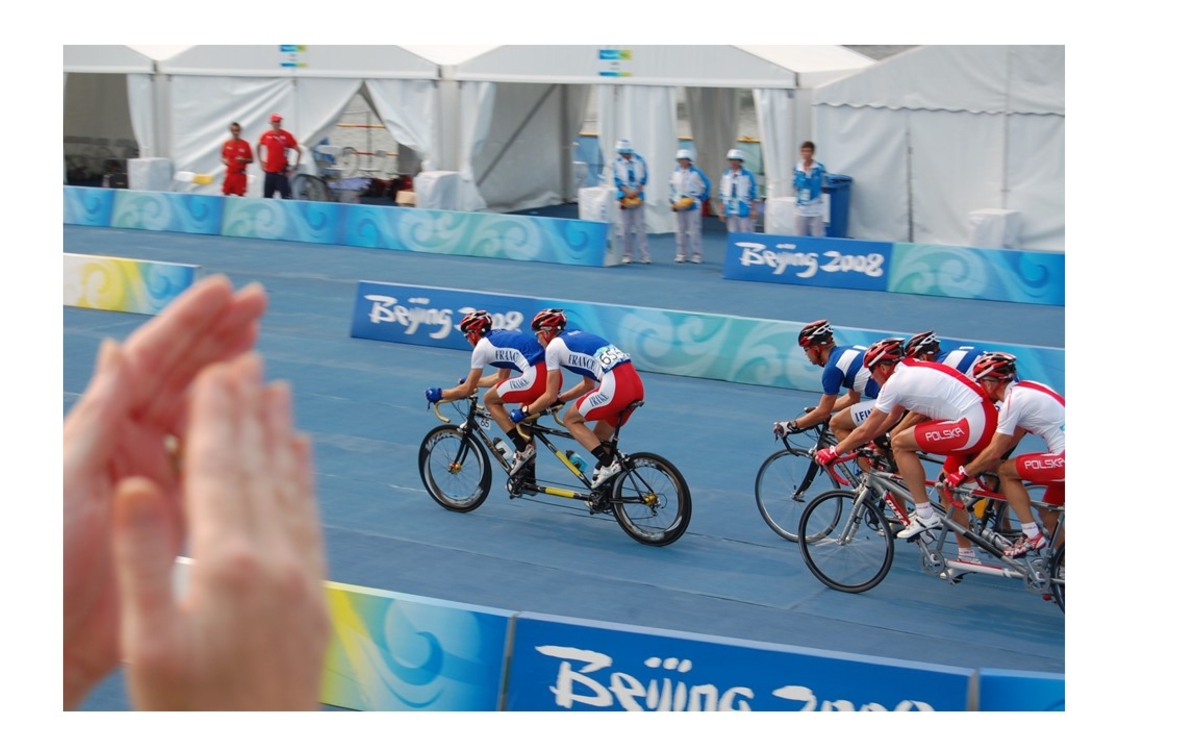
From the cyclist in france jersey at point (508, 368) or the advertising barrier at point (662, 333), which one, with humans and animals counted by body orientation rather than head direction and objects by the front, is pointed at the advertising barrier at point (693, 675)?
the advertising barrier at point (662, 333)

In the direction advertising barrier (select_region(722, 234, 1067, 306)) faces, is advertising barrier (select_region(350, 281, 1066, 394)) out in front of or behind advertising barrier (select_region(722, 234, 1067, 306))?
in front

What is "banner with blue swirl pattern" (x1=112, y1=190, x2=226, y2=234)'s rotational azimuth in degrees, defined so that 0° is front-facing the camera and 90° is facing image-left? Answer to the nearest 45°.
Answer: approximately 0°

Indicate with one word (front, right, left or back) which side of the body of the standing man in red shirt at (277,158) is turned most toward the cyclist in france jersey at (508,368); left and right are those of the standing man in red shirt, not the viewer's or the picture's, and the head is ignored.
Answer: front

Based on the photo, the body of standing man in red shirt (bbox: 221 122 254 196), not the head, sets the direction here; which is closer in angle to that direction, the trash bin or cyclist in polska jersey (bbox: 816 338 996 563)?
the cyclist in polska jersey

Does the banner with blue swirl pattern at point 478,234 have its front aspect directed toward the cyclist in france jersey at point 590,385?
yes

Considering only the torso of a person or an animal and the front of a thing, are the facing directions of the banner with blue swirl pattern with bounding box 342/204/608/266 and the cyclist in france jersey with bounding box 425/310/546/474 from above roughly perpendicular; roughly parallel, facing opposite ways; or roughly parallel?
roughly perpendicular

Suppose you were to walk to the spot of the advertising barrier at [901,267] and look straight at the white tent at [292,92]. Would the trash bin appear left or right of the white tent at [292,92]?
right

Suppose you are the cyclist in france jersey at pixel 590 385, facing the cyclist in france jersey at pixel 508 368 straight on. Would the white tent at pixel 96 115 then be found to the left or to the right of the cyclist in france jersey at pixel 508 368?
right

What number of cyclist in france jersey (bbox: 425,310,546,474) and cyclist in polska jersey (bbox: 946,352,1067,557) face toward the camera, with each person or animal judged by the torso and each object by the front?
0

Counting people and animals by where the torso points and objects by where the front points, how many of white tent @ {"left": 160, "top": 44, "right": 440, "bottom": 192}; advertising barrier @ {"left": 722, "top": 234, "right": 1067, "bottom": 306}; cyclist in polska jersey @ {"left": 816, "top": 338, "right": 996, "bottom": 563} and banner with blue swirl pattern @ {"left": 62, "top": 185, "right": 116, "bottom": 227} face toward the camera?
3

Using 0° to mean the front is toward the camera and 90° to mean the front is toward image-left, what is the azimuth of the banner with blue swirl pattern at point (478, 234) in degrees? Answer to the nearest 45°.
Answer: approximately 0°

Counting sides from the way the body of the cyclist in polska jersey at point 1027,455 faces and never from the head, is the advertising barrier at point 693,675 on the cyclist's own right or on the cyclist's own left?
on the cyclist's own left
